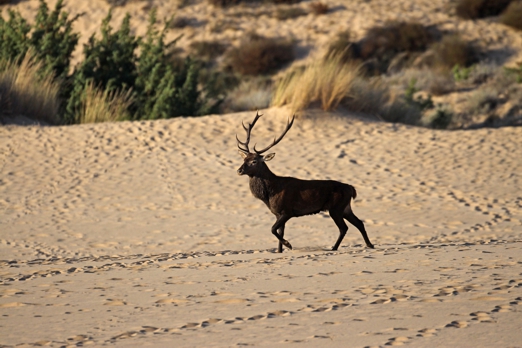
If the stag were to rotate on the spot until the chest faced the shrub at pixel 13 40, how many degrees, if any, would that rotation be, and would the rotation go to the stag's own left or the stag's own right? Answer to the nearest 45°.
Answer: approximately 45° to the stag's own right

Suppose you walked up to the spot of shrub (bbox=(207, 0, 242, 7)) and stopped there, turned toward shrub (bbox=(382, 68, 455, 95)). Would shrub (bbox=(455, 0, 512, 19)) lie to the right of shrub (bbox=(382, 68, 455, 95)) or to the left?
left

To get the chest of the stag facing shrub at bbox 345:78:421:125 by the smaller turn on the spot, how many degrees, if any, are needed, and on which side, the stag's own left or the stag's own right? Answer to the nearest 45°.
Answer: approximately 90° to the stag's own right

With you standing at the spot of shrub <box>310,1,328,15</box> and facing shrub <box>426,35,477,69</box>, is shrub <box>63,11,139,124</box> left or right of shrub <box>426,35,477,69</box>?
right

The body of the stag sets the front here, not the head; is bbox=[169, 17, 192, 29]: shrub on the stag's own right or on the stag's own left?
on the stag's own right

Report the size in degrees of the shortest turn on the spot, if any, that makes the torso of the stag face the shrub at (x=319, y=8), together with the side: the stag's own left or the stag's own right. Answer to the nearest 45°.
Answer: approximately 90° to the stag's own right

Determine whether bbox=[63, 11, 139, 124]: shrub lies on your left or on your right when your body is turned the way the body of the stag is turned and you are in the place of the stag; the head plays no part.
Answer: on your right

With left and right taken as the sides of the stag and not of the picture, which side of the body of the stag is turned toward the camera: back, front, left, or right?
left

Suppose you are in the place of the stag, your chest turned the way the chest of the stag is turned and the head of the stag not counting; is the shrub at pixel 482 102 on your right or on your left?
on your right

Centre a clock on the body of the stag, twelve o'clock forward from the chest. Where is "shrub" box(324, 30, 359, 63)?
The shrub is roughly at 3 o'clock from the stag.

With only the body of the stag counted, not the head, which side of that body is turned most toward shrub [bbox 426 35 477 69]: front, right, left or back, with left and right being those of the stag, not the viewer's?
right

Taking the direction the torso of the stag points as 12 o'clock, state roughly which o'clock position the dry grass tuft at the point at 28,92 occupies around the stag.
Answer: The dry grass tuft is roughly at 2 o'clock from the stag.
